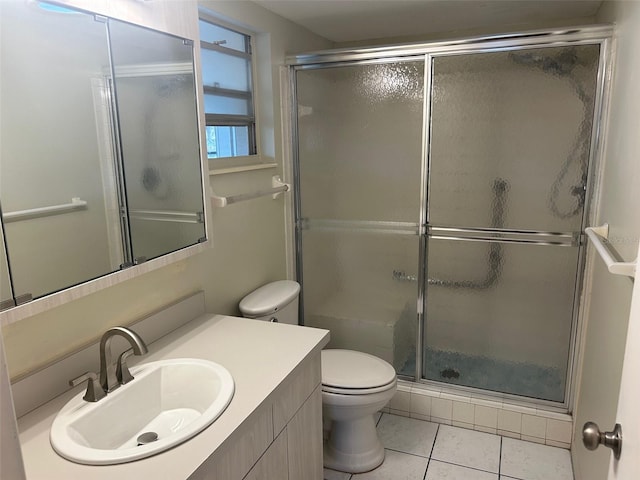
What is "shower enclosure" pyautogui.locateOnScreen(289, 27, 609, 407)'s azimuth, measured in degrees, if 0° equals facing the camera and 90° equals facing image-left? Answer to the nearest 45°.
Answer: approximately 0°

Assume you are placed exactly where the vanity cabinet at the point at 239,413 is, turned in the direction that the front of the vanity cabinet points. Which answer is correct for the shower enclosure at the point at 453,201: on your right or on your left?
on your left

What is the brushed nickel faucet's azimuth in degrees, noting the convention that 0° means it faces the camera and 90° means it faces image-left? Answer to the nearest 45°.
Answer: approximately 315°

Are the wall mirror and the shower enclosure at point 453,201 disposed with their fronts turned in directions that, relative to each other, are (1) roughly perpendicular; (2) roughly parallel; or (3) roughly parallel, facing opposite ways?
roughly perpendicular

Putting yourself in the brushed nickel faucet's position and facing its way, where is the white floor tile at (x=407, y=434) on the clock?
The white floor tile is roughly at 10 o'clock from the brushed nickel faucet.

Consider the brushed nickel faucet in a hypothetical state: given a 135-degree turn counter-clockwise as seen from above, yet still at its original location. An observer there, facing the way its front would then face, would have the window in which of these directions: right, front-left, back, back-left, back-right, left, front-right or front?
front-right

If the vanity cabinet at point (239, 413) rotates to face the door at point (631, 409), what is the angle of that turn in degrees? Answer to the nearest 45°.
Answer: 0° — it already faces it

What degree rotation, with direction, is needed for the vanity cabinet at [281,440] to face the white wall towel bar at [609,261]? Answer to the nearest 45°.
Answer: approximately 45° to its left

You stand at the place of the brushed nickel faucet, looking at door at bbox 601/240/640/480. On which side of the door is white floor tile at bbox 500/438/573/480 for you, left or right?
left

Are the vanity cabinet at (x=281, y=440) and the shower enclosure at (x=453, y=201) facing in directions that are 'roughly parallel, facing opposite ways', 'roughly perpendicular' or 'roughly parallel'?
roughly perpendicular
